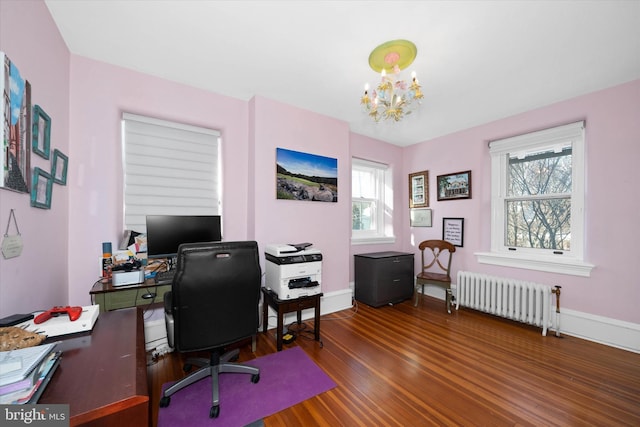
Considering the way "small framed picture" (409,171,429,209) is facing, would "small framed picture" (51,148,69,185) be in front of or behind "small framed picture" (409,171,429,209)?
in front

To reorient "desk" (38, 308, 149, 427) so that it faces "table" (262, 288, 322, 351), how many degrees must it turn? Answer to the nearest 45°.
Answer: approximately 45° to its left

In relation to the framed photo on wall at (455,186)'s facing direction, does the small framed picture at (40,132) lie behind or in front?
in front

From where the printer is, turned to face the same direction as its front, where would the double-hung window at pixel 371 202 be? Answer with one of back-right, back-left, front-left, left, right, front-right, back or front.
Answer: left

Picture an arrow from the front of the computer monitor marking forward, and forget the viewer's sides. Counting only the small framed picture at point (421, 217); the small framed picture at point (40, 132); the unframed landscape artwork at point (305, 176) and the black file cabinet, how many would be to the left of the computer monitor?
3

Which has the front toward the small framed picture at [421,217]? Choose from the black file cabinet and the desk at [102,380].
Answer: the desk

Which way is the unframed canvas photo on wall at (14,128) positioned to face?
to the viewer's right

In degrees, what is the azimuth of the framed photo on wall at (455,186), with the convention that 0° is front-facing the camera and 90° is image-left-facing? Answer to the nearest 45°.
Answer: approximately 45°

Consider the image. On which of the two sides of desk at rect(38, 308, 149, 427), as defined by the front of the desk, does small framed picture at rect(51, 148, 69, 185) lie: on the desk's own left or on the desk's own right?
on the desk's own left

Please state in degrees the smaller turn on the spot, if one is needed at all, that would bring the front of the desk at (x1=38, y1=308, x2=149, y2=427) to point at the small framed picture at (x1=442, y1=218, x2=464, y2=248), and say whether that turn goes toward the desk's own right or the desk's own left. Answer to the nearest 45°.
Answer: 0° — it already faces it

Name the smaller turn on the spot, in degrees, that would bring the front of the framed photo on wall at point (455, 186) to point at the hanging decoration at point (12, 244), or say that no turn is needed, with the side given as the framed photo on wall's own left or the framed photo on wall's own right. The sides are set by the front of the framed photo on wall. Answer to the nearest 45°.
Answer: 0° — it already faces it

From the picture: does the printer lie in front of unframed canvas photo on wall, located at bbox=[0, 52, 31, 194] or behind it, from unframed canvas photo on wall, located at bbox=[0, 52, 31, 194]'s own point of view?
in front

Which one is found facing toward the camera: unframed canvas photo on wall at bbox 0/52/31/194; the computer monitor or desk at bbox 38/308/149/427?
the computer monitor

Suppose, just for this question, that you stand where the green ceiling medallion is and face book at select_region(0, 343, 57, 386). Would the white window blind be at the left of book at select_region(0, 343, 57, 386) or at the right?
right

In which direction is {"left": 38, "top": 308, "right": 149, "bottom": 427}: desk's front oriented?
to the viewer's right
